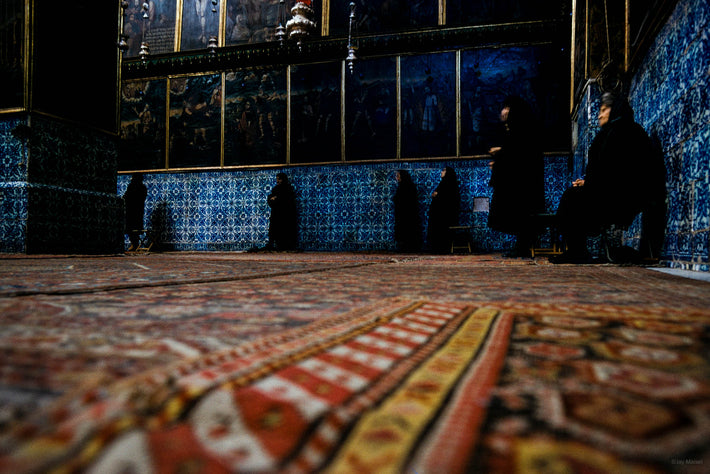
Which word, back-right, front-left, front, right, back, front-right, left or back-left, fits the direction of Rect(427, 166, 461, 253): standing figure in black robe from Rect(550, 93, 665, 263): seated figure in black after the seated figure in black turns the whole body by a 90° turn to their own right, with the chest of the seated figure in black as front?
front-left

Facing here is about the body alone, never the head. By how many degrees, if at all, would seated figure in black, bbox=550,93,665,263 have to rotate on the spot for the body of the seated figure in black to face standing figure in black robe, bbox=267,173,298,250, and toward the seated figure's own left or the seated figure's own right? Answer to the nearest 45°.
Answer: approximately 45° to the seated figure's own right

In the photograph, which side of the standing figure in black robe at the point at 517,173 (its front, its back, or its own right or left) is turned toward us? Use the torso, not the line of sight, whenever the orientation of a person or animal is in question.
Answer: left

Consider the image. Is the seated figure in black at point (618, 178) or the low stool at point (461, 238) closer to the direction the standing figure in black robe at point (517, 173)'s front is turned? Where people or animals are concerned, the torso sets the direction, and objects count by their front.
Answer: the low stool

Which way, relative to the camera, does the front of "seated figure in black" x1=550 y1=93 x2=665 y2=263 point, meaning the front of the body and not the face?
to the viewer's left
